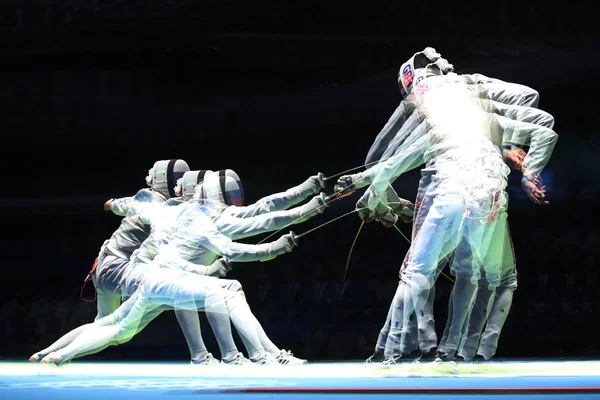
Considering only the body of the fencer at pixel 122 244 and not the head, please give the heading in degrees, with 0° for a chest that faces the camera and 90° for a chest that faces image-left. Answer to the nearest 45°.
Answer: approximately 270°

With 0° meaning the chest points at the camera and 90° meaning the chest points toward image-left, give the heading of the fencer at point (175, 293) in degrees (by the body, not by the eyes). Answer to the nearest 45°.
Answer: approximately 270°
